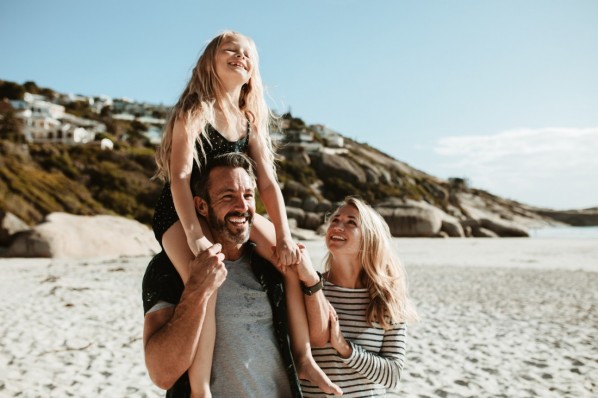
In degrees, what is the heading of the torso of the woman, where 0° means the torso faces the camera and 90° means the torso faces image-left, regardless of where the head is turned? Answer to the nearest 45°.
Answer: approximately 45°

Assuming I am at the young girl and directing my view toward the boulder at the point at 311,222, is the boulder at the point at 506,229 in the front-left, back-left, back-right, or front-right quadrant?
front-right

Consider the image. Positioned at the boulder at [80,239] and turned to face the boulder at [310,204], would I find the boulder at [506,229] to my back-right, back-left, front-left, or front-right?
front-right

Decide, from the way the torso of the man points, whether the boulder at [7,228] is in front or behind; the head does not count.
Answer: behind

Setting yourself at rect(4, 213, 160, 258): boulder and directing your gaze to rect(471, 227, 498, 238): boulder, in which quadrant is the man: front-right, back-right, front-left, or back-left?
back-right

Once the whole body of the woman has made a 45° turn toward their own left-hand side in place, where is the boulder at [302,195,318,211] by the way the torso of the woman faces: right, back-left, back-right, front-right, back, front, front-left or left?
back

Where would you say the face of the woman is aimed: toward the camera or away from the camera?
toward the camera

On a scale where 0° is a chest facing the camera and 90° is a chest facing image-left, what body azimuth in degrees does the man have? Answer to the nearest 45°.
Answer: approximately 315°

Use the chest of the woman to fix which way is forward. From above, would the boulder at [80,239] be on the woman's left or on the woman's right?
on the woman's right

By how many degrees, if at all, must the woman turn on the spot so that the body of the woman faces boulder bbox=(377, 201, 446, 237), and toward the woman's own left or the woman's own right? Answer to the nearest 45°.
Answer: approximately 135° to the woman's own right

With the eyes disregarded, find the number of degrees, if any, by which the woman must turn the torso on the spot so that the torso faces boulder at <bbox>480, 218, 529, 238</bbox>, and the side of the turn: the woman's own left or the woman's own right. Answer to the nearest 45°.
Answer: approximately 135° to the woman's own right

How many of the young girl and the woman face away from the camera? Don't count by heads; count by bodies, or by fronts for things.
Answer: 0

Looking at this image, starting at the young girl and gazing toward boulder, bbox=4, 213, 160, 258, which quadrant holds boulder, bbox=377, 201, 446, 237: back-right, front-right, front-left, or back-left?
front-right
